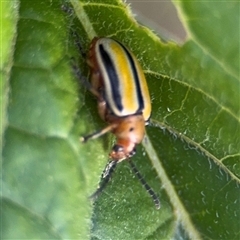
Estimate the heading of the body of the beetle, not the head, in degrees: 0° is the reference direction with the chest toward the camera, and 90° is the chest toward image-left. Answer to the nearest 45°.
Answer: approximately 0°
